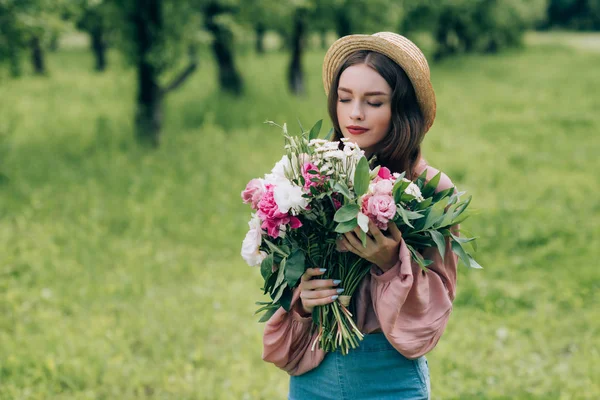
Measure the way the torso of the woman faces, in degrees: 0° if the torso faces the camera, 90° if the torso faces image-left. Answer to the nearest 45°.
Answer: approximately 45°

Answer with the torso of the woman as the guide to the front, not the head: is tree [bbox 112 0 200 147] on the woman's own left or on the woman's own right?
on the woman's own right

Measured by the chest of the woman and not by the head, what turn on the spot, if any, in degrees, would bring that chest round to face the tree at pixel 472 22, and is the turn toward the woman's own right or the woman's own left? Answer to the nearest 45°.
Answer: approximately 135° to the woman's own right
